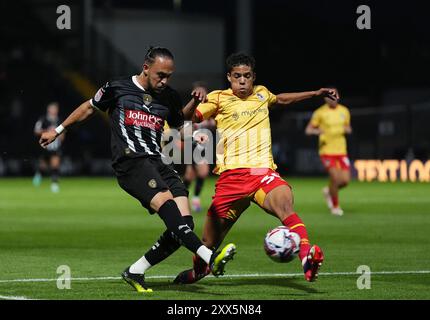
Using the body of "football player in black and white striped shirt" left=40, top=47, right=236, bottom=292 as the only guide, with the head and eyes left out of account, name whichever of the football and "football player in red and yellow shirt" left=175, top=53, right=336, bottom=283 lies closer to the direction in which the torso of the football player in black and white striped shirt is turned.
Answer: the football

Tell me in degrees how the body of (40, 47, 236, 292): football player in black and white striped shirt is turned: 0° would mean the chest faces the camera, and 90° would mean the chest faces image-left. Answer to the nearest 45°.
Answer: approximately 315°

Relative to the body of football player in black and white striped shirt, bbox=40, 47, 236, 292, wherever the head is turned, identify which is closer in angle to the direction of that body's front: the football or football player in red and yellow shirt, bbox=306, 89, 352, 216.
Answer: the football

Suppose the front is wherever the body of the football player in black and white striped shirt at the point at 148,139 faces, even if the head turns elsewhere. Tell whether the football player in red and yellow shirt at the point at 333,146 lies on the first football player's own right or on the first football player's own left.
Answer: on the first football player's own left
